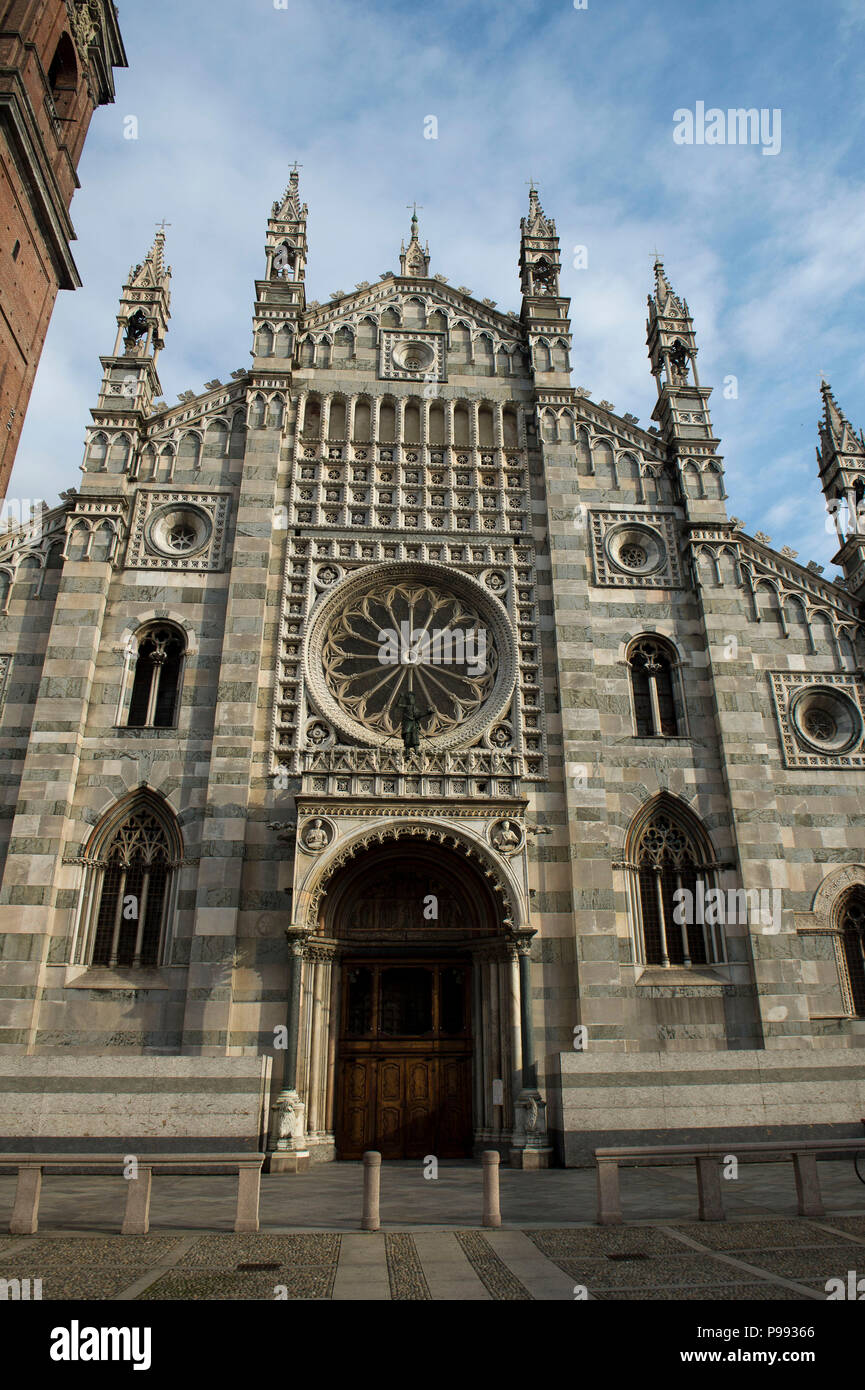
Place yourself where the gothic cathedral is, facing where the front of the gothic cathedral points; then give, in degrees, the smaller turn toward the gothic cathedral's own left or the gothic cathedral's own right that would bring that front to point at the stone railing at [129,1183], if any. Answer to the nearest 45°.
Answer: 0° — it already faces it

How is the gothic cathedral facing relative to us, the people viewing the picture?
facing the viewer
